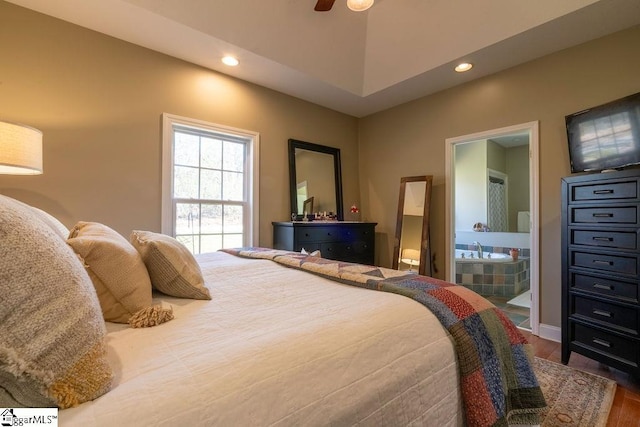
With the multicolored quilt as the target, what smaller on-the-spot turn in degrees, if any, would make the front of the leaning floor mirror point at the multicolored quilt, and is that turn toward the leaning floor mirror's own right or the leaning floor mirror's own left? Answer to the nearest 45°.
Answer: approximately 45° to the leaning floor mirror's own left

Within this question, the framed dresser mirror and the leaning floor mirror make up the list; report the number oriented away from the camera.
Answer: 0

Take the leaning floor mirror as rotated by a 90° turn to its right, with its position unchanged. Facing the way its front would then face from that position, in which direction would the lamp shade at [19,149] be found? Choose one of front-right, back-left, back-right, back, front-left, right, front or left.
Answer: left

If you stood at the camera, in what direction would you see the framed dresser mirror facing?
facing the viewer and to the right of the viewer

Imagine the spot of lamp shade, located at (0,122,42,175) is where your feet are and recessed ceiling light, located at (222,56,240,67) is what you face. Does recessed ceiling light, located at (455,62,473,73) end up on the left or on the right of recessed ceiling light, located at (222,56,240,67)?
right

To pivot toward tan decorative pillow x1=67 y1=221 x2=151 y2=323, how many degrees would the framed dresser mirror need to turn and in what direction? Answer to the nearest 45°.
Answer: approximately 45° to its right

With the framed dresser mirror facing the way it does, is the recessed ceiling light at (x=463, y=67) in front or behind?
in front

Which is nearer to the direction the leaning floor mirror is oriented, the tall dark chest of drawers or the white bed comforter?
the white bed comforter

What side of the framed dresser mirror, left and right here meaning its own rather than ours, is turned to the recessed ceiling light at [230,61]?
right

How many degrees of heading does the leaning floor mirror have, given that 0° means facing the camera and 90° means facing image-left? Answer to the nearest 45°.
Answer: approximately 45°

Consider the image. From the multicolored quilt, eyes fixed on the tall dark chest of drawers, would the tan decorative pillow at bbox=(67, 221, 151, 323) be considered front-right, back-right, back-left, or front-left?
back-left
